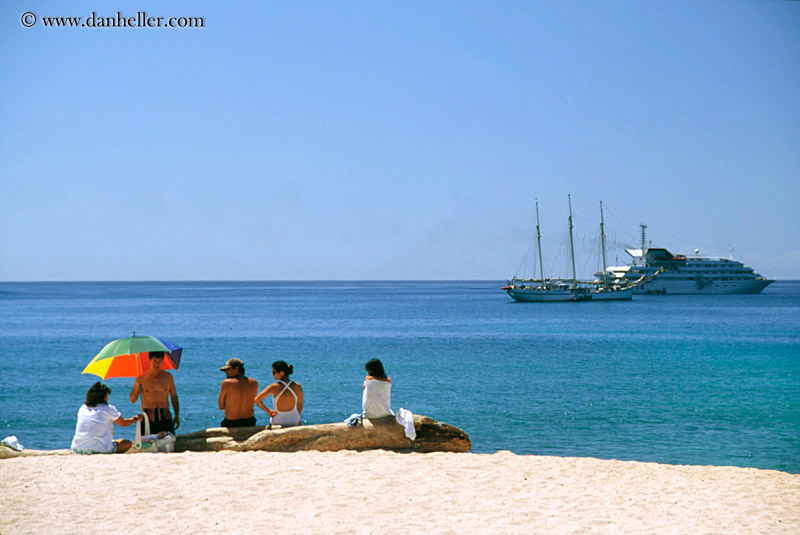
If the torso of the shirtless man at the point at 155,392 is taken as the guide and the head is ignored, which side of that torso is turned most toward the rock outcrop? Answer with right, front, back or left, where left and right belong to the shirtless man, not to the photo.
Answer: left

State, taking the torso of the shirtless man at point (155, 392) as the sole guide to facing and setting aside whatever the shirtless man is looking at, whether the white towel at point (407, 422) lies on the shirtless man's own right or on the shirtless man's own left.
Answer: on the shirtless man's own left

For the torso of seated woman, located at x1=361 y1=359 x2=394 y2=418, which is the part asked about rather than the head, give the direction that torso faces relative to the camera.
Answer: away from the camera

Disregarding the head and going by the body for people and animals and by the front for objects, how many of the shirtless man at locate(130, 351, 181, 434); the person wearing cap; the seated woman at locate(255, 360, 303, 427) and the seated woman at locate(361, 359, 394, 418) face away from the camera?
3

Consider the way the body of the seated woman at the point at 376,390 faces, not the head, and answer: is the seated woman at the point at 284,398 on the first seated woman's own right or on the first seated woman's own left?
on the first seated woman's own left

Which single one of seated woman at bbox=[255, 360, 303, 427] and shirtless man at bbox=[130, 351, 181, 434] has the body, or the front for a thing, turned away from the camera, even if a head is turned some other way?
the seated woman

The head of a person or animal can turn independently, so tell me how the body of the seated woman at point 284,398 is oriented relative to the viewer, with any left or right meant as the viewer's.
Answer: facing away from the viewer

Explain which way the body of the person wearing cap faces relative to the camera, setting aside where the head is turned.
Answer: away from the camera

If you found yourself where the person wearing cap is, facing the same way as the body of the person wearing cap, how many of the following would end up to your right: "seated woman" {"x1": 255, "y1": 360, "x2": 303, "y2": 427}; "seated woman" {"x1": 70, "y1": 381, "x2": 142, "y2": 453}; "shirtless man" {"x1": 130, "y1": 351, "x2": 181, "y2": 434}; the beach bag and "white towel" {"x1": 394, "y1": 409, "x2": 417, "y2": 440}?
2

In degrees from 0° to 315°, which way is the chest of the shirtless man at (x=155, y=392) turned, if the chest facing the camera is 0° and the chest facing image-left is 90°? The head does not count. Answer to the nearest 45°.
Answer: approximately 0°

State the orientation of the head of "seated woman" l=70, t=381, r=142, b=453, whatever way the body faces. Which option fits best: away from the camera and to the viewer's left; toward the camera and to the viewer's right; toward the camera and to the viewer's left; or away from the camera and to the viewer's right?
away from the camera and to the viewer's right

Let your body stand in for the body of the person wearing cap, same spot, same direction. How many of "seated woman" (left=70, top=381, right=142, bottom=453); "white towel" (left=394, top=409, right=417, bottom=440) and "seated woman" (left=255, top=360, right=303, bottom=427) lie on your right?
2

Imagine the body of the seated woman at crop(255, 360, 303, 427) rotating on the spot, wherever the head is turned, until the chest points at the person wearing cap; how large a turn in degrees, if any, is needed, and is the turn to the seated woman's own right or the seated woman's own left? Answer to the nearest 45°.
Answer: approximately 90° to the seated woman's own left

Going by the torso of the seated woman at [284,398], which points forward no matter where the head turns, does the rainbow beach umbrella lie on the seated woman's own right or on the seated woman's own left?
on the seated woman's own left
